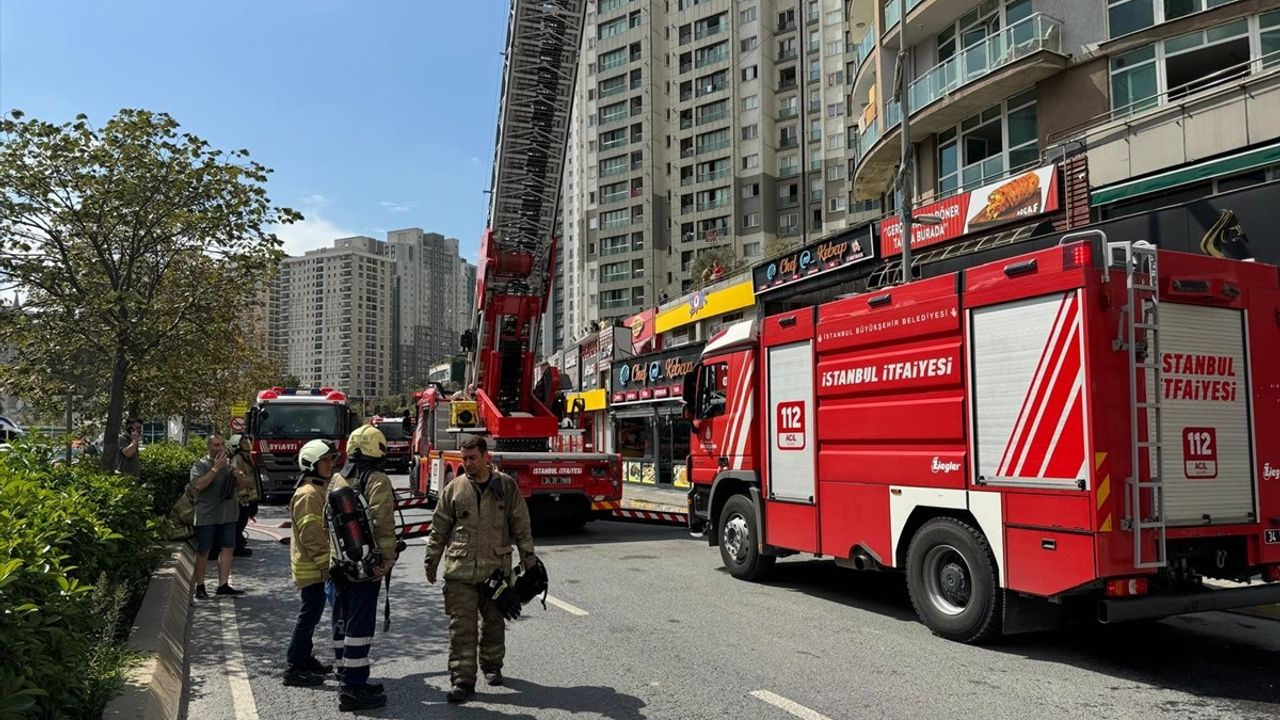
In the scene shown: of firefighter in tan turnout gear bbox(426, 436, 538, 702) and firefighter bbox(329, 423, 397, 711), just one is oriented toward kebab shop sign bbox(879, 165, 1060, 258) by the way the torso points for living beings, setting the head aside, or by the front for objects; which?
the firefighter

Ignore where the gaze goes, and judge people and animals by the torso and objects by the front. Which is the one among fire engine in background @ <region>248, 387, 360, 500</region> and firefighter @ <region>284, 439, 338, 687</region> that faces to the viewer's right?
the firefighter

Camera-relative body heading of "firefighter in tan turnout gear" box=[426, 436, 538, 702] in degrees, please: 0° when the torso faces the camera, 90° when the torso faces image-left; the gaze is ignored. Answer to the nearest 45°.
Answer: approximately 0°

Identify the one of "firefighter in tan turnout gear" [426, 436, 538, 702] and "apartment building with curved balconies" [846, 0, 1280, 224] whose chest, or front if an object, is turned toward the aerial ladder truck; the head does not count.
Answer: the apartment building with curved balconies

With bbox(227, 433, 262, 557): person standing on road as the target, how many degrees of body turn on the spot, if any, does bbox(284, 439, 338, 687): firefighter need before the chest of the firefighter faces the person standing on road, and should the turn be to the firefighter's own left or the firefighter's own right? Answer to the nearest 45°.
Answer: approximately 90° to the firefighter's own left

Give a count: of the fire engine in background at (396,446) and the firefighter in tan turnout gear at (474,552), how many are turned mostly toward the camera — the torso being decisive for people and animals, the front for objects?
2

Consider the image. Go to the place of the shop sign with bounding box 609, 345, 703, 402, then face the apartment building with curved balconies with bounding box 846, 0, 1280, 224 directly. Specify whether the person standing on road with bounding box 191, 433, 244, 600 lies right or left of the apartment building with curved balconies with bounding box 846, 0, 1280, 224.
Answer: right

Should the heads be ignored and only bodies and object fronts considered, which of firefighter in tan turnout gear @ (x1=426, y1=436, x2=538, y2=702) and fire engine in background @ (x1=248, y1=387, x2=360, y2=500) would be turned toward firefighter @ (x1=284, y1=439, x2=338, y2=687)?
the fire engine in background

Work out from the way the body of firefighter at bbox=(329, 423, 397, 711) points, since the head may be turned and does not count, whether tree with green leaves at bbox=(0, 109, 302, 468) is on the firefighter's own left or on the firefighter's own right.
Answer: on the firefighter's own left

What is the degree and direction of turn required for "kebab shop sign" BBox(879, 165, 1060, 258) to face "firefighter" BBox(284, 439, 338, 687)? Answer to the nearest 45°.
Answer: approximately 45° to its left
